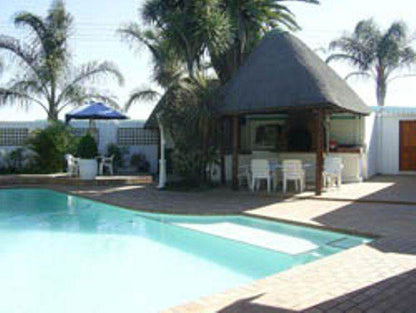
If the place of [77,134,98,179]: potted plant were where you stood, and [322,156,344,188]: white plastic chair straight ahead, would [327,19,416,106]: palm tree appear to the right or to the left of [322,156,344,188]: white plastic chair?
left

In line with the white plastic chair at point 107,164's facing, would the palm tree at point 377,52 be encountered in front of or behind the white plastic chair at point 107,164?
behind

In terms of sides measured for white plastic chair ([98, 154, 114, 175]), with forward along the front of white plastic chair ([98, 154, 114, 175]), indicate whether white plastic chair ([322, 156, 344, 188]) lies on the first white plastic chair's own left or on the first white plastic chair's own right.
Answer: on the first white plastic chair's own left

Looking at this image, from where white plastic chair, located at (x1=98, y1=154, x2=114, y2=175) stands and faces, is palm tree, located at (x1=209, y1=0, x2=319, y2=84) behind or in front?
behind

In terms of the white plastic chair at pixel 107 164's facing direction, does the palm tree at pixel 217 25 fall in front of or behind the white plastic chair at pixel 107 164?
behind

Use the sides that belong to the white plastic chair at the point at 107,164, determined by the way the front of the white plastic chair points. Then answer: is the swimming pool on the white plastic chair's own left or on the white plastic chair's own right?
on the white plastic chair's own left
